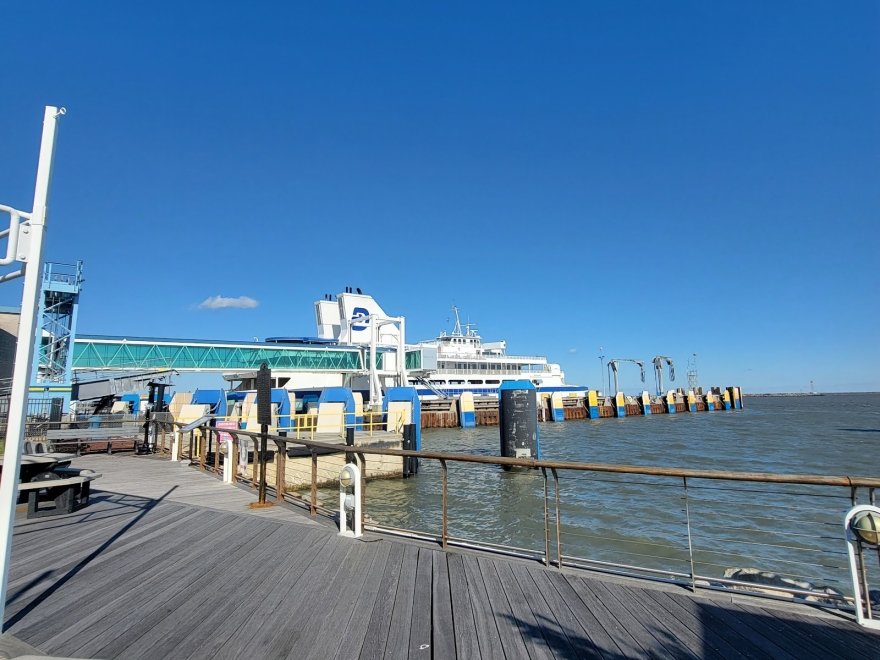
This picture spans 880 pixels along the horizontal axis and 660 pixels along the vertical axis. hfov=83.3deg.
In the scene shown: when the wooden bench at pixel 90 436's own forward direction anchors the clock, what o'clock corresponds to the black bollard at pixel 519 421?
The black bollard is roughly at 8 o'clock from the wooden bench.

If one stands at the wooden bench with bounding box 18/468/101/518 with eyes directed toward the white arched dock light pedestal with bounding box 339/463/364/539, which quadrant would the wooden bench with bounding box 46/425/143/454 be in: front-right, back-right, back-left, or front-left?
back-left

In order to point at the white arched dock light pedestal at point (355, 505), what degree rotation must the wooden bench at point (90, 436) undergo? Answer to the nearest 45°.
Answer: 0° — it already faces it

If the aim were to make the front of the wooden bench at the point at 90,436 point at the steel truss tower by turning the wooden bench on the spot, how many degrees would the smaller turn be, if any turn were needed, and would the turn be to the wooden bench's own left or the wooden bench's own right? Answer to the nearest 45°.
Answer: approximately 180°

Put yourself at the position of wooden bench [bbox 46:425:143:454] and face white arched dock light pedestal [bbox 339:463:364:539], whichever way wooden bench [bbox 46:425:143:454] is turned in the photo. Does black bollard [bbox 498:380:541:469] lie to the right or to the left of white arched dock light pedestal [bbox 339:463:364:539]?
left

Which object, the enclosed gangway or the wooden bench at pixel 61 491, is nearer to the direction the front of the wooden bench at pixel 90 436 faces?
the wooden bench

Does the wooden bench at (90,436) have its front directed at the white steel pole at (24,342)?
yes

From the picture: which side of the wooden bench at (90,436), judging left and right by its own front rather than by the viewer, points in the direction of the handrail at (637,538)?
front

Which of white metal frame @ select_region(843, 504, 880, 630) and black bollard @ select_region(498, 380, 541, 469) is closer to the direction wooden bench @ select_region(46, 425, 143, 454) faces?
the white metal frame

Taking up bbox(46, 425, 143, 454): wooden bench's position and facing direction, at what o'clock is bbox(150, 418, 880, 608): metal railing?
The metal railing is roughly at 11 o'clock from the wooden bench.

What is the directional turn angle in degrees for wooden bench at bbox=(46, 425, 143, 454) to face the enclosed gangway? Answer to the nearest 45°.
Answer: approximately 180°

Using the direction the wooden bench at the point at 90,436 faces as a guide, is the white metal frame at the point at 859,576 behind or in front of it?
in front

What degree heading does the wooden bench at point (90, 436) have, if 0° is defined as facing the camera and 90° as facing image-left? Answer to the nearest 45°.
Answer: approximately 0°
